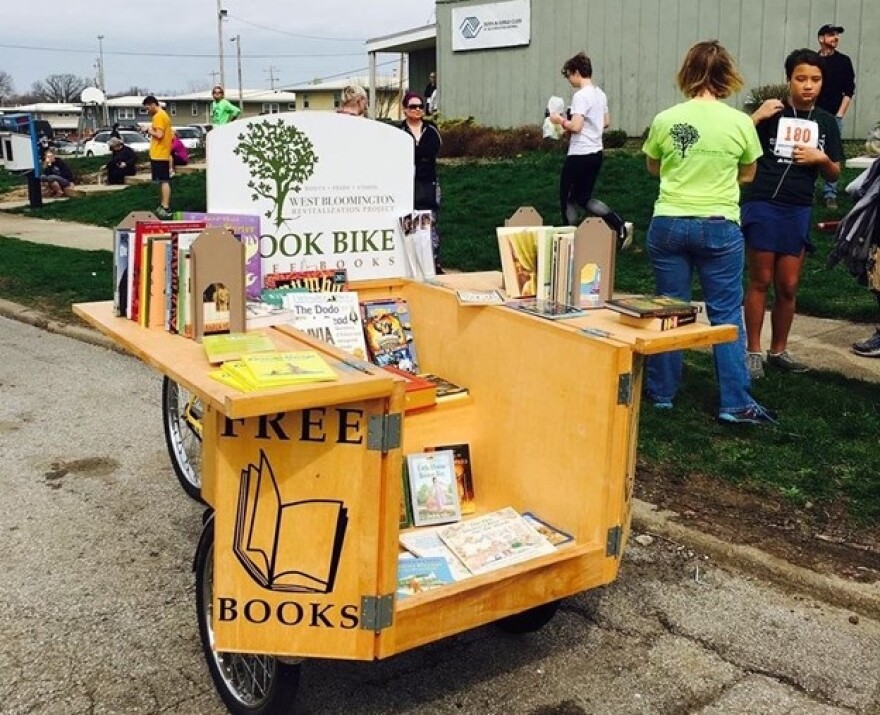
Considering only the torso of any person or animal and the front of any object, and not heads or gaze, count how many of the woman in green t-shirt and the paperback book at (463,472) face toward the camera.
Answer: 1

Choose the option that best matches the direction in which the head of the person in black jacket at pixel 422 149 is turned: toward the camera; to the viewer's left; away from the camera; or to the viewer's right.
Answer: toward the camera

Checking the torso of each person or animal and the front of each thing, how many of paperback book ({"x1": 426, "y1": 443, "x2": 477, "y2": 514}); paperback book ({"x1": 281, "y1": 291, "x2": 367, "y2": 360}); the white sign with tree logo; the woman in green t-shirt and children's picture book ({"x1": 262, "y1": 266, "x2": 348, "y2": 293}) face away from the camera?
1

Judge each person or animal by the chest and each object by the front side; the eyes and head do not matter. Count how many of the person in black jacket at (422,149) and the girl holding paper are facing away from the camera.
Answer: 0

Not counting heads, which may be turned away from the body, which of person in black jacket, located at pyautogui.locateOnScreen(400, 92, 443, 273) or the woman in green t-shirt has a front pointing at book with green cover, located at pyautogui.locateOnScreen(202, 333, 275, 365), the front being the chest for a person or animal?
the person in black jacket

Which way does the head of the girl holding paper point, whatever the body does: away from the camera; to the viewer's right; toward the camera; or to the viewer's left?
toward the camera

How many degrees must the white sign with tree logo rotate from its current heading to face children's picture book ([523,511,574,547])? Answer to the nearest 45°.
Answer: approximately 45° to its left

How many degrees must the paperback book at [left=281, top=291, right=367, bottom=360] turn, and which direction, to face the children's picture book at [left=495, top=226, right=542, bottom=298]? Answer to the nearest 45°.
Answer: approximately 90° to its left

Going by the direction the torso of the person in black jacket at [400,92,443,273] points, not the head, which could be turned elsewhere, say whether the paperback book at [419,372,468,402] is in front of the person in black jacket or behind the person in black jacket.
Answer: in front

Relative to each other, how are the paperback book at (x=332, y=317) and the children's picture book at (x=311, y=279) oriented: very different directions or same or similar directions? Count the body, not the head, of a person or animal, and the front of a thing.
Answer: same or similar directions

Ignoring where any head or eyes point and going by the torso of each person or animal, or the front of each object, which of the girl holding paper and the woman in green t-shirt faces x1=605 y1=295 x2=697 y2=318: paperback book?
the girl holding paper

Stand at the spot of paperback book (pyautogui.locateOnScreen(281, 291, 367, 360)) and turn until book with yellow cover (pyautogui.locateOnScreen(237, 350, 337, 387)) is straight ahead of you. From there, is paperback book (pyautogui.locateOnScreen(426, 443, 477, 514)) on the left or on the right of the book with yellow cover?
left

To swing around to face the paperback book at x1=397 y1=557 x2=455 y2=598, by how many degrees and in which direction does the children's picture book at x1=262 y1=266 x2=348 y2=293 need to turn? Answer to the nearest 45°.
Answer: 0° — it already faces it

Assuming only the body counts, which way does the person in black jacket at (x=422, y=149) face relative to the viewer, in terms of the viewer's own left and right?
facing the viewer

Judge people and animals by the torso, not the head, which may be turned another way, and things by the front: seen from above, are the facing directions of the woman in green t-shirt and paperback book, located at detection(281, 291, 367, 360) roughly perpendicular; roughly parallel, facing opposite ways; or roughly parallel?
roughly parallel, facing opposite ways

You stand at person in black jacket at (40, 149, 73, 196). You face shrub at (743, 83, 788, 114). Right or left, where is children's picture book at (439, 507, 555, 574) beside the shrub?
right

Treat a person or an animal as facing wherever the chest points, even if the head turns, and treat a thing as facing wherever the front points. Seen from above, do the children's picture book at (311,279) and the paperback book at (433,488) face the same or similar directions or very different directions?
same or similar directions

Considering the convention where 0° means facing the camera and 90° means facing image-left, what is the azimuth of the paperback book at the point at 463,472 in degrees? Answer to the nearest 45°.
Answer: approximately 0°

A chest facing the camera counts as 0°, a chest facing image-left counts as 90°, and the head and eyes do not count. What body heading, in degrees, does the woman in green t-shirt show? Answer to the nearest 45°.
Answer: approximately 180°
